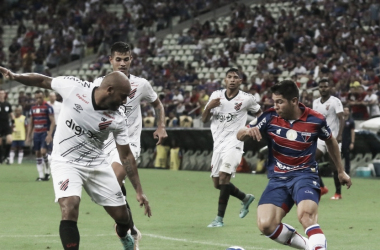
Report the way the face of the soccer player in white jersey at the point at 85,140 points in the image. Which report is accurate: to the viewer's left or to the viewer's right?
to the viewer's right

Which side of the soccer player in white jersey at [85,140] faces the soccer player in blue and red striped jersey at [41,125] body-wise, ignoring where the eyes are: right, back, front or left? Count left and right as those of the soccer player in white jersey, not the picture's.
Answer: back

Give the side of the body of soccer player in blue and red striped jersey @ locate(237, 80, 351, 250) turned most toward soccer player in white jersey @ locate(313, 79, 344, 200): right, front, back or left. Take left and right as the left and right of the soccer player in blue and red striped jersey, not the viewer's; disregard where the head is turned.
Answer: back

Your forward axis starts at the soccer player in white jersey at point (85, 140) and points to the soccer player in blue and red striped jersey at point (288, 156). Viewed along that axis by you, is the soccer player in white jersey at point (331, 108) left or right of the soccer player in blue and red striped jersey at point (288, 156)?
left

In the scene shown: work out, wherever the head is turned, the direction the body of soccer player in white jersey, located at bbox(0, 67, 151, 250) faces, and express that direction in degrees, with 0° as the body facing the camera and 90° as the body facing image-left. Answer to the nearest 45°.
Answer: approximately 0°

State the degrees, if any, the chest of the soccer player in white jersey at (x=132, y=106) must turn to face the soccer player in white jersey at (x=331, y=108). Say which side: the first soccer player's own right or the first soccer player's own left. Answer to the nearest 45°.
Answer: approximately 135° to the first soccer player's own left
